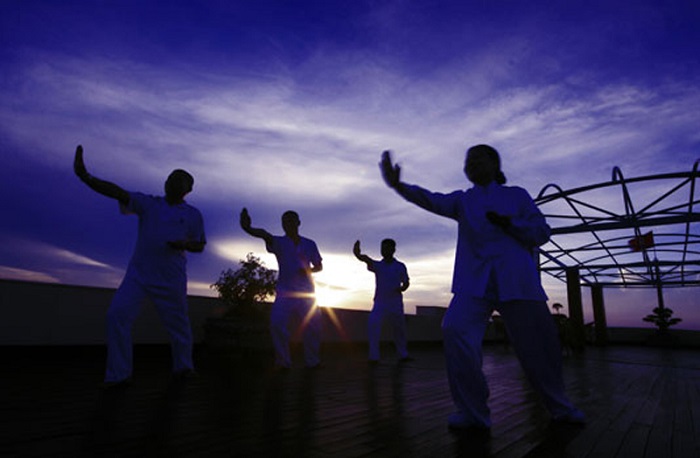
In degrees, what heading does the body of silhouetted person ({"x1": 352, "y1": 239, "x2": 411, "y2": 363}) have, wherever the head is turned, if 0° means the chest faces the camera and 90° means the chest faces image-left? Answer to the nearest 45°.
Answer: approximately 0°

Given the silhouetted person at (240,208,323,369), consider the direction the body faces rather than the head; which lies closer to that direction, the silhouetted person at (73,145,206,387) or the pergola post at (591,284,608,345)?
the silhouetted person

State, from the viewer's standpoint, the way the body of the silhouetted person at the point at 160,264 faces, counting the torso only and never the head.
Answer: toward the camera

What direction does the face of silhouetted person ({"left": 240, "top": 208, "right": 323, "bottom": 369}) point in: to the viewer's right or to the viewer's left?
to the viewer's left

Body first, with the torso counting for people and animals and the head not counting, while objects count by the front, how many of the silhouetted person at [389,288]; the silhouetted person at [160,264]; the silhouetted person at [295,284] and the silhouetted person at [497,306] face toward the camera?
4

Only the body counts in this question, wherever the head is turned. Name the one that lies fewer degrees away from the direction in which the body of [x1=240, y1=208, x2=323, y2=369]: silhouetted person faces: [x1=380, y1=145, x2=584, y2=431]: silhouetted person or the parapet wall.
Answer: the silhouetted person

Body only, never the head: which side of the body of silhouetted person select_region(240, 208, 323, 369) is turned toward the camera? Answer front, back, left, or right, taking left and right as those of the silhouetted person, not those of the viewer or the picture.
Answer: front

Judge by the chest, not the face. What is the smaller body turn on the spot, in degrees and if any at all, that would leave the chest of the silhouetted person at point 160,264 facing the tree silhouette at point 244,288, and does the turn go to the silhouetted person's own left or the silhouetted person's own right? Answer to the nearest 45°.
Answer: approximately 135° to the silhouetted person's own left

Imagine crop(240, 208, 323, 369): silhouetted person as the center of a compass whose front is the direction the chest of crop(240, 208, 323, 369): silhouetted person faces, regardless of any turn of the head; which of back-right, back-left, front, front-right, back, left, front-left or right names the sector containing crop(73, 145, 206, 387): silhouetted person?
front-right

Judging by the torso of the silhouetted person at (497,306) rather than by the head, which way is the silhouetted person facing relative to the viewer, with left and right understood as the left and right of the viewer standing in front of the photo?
facing the viewer
